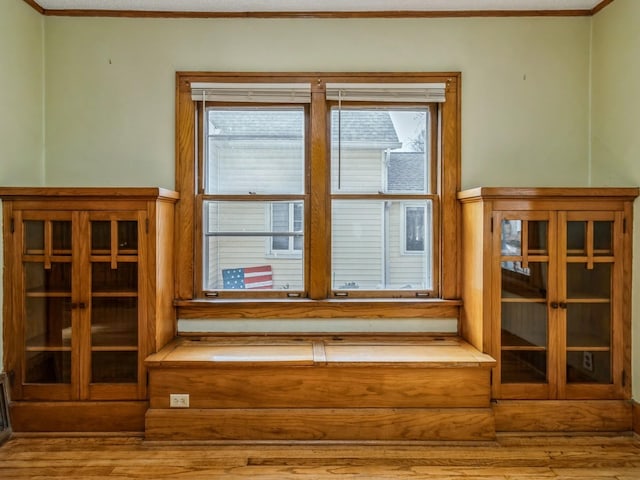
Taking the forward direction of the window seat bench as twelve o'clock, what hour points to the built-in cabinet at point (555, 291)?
The built-in cabinet is roughly at 9 o'clock from the window seat bench.

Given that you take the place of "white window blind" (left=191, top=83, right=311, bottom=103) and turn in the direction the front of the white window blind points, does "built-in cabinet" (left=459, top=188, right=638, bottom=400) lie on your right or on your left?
on your left

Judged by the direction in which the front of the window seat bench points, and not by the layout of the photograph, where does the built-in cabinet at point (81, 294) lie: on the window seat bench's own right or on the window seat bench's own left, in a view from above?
on the window seat bench's own right

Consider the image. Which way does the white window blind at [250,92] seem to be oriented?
toward the camera

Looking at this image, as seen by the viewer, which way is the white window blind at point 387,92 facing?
toward the camera

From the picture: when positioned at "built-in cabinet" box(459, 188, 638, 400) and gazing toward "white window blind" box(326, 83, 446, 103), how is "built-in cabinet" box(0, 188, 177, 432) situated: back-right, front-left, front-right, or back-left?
front-left

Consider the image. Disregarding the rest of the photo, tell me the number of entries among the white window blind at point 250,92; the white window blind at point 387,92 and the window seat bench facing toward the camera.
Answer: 3

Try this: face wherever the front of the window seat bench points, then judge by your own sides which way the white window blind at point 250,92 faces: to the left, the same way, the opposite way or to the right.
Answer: the same way

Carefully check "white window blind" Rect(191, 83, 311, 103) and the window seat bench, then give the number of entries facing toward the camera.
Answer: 2

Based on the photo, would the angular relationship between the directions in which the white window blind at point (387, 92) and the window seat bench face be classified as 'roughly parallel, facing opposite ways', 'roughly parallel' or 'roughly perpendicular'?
roughly parallel
